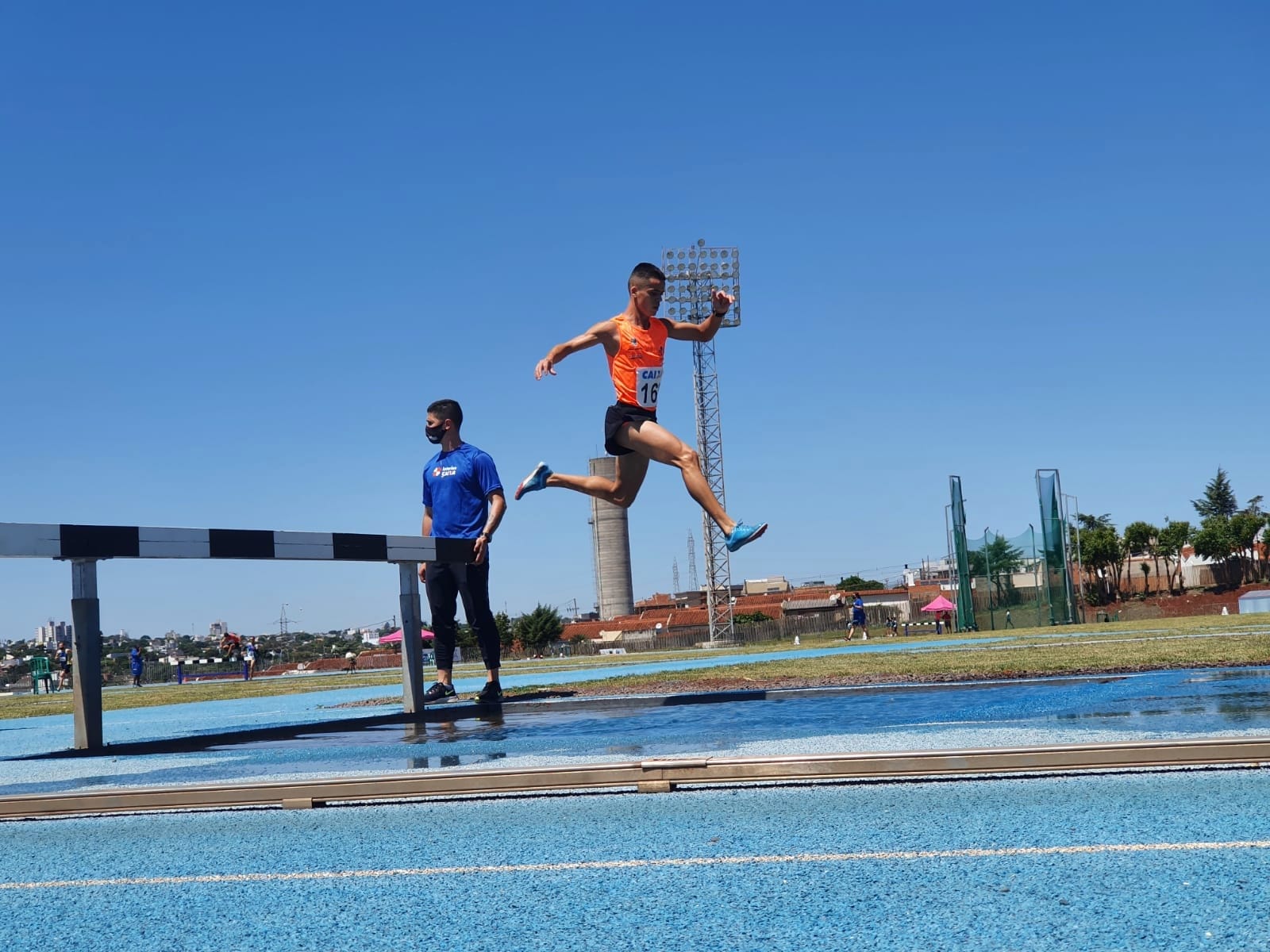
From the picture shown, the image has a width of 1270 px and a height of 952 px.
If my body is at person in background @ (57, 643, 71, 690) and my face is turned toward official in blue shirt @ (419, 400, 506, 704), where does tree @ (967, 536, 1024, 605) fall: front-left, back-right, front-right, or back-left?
back-left

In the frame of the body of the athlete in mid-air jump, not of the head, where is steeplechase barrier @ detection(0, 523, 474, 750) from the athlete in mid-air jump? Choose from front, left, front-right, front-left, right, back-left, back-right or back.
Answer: back-right

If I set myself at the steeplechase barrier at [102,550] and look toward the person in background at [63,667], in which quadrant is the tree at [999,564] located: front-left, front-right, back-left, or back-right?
front-right

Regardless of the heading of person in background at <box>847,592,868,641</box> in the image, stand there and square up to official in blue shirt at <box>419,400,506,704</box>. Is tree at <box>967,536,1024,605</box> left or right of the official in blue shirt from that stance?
left

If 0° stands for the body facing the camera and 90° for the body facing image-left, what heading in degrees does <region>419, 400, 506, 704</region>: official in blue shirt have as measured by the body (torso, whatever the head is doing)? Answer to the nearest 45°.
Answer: approximately 45°

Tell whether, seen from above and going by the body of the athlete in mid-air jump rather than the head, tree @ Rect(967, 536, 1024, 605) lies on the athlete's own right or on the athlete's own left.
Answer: on the athlete's own left

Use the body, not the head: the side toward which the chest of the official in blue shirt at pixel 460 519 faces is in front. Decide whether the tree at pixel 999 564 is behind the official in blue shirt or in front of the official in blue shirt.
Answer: behind

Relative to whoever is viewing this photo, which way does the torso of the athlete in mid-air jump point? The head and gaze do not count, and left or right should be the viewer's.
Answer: facing the viewer and to the right of the viewer

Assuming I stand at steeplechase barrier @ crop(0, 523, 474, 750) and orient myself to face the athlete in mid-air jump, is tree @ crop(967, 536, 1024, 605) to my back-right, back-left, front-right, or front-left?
front-left

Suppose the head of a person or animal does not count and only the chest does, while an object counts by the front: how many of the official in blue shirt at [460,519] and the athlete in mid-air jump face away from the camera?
0

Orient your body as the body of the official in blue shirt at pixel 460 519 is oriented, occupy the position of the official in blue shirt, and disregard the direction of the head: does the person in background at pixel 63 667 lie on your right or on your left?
on your right

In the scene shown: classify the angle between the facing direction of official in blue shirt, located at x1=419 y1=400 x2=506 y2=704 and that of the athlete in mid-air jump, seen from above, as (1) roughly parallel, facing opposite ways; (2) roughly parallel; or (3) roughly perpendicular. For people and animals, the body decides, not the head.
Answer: roughly perpendicular

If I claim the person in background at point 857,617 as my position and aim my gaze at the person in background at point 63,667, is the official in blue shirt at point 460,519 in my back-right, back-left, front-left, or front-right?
front-left

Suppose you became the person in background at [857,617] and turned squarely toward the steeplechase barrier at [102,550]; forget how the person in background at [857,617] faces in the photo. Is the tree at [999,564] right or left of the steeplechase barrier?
left
